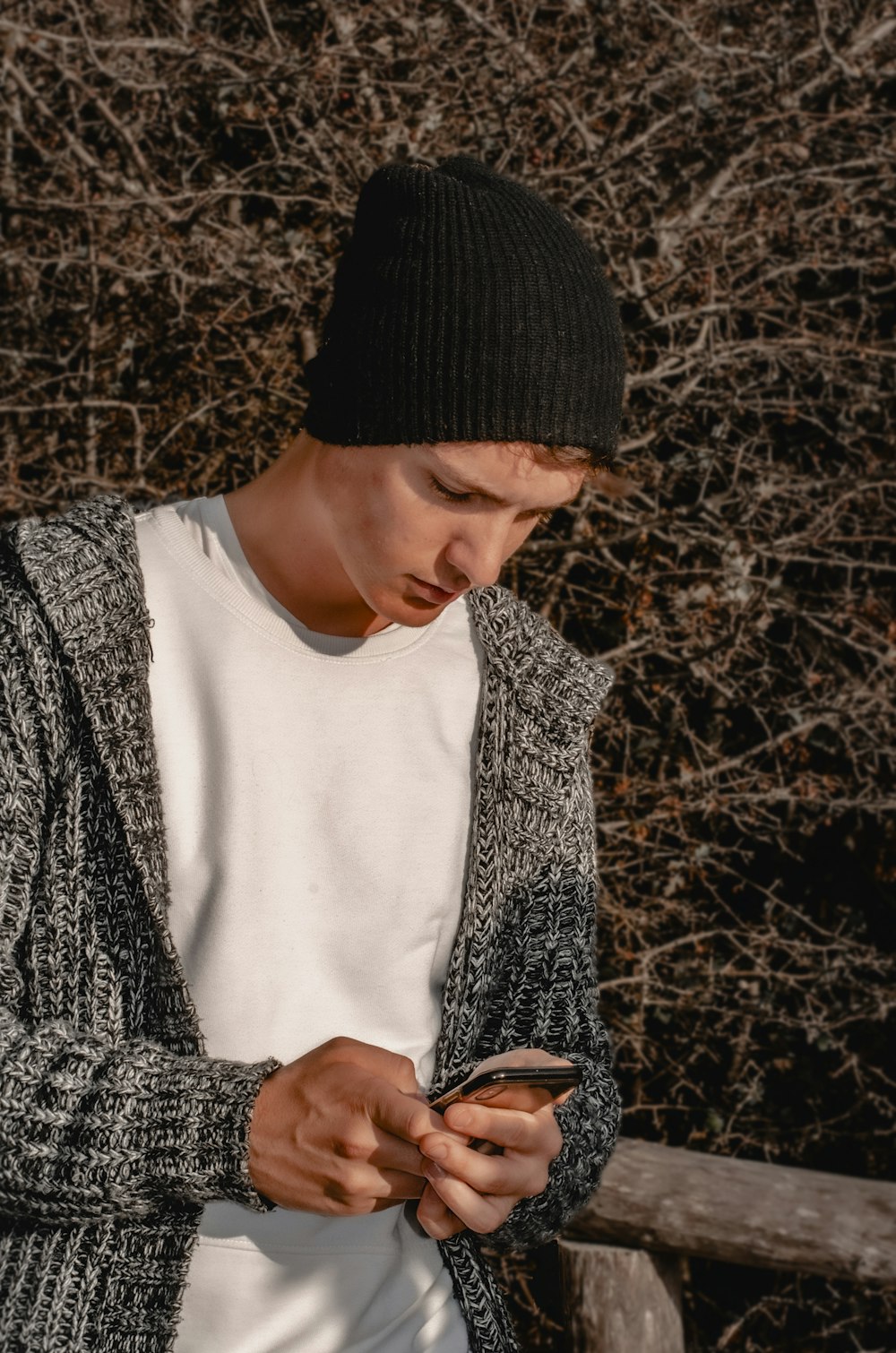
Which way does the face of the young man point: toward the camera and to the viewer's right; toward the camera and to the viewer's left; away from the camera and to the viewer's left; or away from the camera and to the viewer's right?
toward the camera and to the viewer's right

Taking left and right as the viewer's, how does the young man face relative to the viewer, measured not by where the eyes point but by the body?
facing the viewer and to the right of the viewer

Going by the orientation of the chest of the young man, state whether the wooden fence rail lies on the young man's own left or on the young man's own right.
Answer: on the young man's own left
